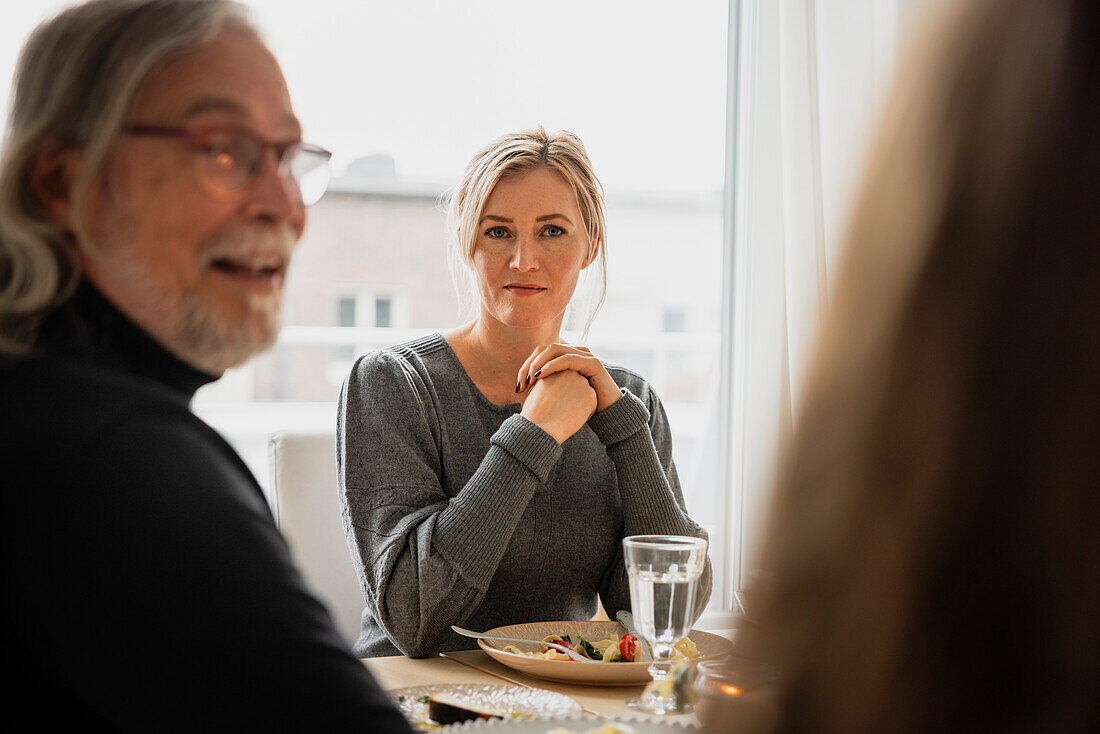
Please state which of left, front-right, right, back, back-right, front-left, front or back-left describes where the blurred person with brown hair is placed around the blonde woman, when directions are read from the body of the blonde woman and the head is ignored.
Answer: front

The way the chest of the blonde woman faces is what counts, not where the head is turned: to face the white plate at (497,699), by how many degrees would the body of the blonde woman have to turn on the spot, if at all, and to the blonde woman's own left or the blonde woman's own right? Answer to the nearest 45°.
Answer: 0° — they already face it

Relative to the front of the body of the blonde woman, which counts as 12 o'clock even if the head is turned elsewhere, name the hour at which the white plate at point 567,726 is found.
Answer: The white plate is roughly at 12 o'clock from the blonde woman.

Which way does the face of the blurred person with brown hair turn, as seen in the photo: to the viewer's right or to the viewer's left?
to the viewer's left

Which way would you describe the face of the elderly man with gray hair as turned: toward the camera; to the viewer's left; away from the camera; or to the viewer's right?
to the viewer's right

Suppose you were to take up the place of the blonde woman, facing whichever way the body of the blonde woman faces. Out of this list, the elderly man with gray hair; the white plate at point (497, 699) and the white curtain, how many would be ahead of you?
2

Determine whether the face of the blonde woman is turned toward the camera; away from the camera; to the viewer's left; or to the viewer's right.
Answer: toward the camera

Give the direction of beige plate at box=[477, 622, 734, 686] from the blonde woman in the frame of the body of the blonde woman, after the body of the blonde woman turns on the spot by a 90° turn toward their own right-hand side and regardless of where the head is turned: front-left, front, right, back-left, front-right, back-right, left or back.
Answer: left

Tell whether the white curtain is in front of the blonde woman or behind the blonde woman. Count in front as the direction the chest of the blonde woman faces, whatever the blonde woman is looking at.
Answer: behind

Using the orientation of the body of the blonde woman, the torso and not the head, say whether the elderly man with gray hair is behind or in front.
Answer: in front

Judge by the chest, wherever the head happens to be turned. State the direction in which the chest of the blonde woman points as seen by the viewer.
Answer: toward the camera
